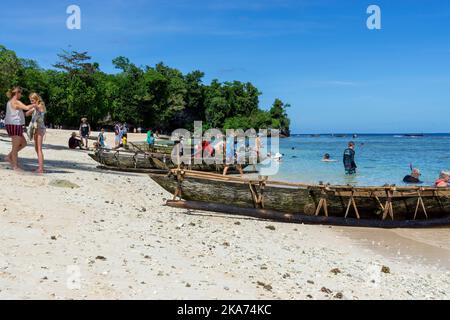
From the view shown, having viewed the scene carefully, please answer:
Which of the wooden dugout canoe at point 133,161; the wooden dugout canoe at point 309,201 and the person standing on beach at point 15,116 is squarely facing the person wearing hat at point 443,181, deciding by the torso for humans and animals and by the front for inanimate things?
the person standing on beach

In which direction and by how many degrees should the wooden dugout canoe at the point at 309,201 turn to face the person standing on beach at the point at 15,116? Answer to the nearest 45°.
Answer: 0° — it already faces them

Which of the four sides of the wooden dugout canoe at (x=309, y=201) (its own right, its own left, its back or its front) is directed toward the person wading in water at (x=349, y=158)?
right

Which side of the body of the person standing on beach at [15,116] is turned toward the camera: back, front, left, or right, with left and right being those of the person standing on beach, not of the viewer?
right

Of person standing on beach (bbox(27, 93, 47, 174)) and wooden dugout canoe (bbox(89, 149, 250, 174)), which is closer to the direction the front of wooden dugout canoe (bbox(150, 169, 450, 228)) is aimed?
the person standing on beach

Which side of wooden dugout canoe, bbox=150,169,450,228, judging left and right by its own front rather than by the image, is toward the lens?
left

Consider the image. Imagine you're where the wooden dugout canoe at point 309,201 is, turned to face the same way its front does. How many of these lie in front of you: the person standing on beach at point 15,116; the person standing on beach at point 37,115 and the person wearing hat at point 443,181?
2

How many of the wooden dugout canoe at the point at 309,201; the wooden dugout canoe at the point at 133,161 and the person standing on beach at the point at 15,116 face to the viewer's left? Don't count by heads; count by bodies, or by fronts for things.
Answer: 2

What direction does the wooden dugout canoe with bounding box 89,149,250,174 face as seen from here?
to the viewer's left

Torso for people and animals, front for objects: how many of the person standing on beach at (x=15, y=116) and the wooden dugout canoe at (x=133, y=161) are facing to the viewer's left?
1

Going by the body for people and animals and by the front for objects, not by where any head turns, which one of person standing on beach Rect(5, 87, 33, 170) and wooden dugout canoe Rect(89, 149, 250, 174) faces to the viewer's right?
the person standing on beach

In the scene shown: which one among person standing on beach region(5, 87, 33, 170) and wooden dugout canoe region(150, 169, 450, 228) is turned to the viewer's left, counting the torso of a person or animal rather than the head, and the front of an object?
the wooden dugout canoe

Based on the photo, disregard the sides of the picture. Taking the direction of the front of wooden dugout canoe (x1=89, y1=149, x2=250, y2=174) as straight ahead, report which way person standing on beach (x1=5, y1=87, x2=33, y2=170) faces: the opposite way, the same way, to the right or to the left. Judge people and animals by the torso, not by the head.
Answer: the opposite way

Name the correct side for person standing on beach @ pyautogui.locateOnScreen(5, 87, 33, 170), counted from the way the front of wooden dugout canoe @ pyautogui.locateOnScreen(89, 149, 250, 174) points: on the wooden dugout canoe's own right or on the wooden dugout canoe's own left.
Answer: on the wooden dugout canoe's own left
